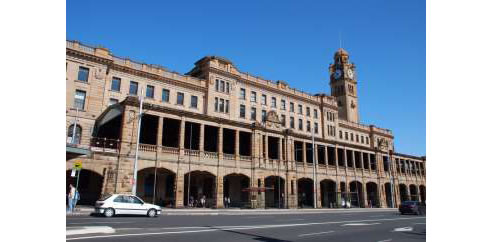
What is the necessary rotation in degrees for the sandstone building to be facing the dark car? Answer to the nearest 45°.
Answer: approximately 45° to its left
